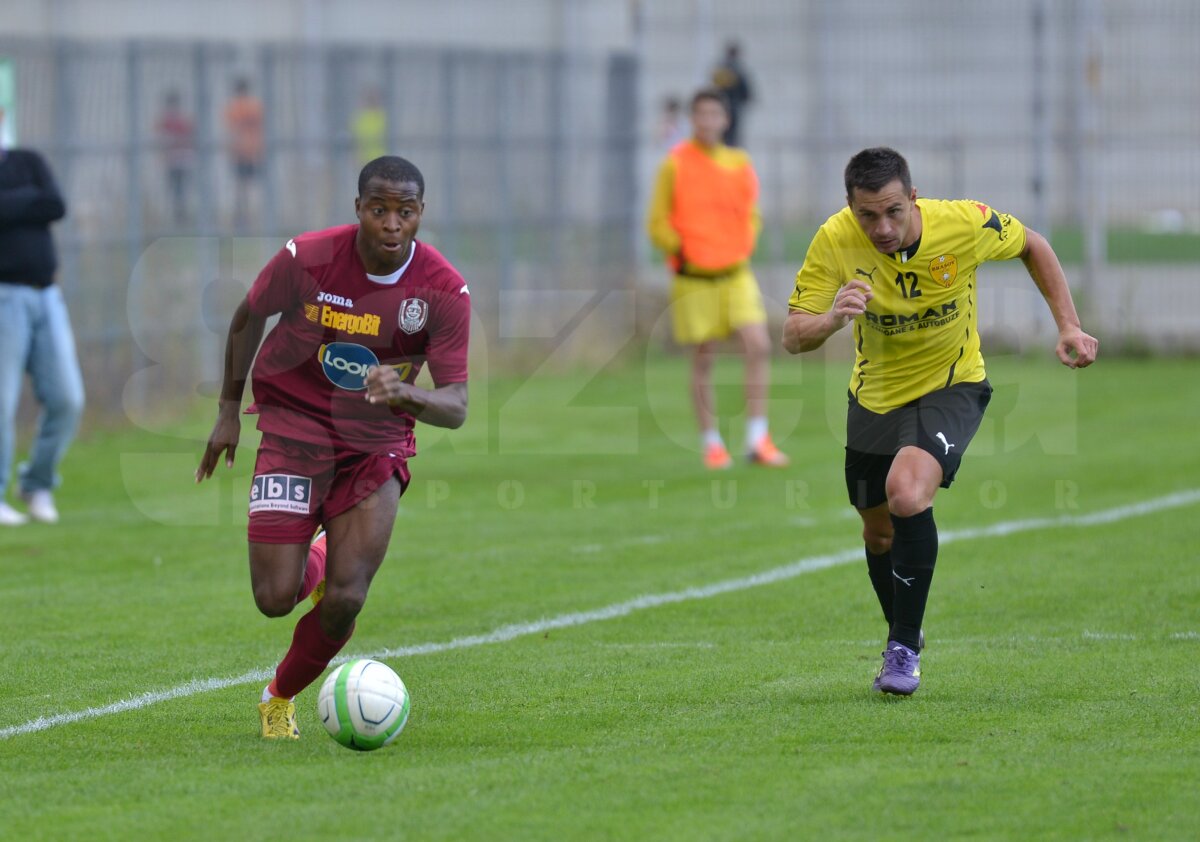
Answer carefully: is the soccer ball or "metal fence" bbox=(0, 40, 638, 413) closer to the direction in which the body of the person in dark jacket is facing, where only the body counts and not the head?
the soccer ball

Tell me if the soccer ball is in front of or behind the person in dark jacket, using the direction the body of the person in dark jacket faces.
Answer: in front

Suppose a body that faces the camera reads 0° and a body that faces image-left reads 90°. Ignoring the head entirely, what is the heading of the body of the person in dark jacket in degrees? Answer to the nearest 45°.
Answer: approximately 315°
